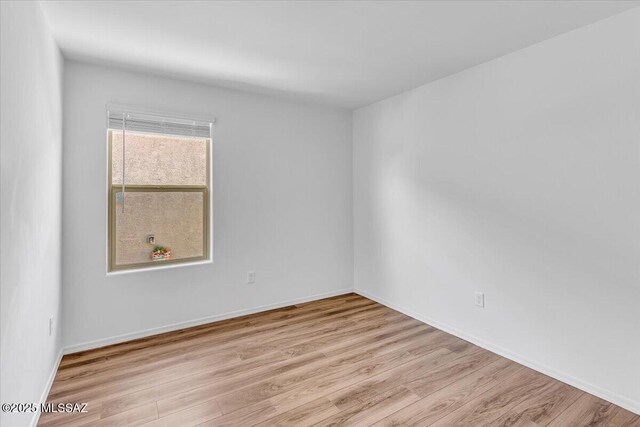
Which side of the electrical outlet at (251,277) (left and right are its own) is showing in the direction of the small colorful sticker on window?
right

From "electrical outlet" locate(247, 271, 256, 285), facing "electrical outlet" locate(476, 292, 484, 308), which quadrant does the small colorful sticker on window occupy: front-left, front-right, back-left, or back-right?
back-right

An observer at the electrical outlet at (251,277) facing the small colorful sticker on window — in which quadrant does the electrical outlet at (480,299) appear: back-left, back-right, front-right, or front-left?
back-left

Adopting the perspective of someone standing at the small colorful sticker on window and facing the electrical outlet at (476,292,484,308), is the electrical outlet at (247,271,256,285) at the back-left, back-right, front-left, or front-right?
front-left

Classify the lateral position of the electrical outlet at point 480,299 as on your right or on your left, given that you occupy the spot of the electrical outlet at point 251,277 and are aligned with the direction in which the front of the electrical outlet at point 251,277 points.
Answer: on your left

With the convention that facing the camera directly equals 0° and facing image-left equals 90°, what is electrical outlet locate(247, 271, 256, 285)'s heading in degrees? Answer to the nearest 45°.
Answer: approximately 0°
